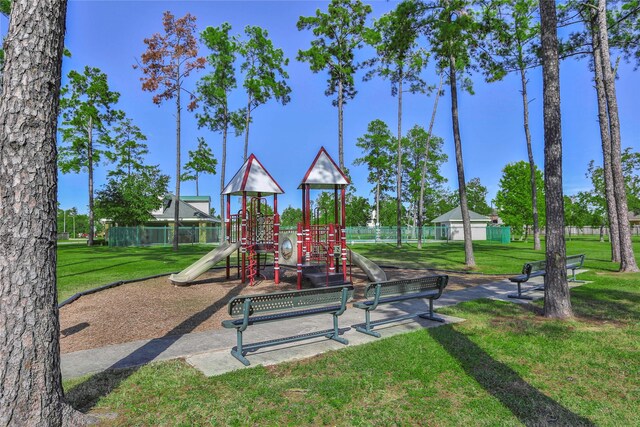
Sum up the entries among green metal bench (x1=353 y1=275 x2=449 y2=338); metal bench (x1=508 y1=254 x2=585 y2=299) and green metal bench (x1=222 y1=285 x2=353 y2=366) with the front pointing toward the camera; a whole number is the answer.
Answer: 0

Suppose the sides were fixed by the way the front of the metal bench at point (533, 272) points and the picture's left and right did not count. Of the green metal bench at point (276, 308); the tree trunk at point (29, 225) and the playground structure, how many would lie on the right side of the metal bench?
0

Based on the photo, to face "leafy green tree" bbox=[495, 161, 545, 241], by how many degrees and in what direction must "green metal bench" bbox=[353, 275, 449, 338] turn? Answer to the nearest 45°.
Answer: approximately 45° to its right

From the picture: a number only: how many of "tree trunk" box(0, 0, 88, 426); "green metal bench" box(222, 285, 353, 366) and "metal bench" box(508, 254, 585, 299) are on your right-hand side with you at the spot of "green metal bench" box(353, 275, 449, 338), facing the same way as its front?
1

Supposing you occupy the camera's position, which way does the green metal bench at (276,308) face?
facing away from the viewer and to the left of the viewer

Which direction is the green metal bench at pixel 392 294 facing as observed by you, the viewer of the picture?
facing away from the viewer and to the left of the viewer

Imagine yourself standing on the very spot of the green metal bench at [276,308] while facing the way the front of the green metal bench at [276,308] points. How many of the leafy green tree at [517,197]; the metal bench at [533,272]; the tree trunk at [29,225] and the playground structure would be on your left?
1

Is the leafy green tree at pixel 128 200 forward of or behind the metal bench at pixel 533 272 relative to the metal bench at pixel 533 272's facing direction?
forward

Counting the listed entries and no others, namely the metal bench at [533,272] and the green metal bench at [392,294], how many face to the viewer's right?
0

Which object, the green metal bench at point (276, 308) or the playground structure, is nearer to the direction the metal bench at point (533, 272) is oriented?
the playground structure

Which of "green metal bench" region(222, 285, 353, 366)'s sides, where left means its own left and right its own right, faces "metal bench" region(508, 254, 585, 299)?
right

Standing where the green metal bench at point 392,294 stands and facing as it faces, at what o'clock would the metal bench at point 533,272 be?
The metal bench is roughly at 3 o'clock from the green metal bench.

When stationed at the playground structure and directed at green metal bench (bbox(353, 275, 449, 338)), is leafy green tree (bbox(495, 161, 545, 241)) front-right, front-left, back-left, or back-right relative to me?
back-left

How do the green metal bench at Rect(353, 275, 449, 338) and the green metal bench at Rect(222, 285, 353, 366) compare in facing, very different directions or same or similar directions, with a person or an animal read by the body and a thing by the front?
same or similar directions

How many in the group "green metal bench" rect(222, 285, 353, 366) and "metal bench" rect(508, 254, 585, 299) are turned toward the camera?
0

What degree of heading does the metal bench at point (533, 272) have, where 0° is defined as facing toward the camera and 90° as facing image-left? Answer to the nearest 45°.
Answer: approximately 135°

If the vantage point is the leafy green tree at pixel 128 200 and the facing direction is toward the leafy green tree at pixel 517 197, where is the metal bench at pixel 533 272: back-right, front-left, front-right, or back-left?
front-right

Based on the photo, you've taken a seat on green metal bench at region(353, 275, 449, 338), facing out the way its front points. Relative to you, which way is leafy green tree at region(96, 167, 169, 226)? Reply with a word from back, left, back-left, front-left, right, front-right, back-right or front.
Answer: front
